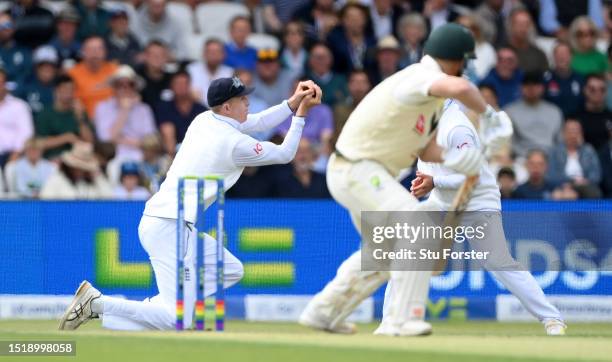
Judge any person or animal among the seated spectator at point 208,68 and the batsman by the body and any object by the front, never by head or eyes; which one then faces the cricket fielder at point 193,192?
the seated spectator

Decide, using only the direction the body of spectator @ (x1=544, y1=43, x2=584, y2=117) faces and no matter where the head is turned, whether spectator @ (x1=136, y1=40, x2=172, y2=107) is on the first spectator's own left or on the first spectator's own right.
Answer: on the first spectator's own right

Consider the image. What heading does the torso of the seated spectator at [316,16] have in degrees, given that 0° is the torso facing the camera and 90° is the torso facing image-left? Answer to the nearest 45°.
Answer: approximately 0°

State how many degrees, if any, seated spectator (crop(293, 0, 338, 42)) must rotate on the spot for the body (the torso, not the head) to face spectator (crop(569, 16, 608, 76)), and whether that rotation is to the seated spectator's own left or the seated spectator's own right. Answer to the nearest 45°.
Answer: approximately 90° to the seated spectator's own left

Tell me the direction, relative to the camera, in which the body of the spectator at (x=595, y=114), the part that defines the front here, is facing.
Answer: toward the camera

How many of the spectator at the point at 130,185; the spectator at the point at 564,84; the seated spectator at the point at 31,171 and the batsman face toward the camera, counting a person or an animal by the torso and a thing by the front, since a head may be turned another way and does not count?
3

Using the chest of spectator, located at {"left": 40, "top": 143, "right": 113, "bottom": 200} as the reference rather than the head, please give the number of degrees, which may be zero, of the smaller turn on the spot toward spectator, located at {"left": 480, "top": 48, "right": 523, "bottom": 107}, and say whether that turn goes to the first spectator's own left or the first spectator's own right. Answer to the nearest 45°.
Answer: approximately 90° to the first spectator's own left

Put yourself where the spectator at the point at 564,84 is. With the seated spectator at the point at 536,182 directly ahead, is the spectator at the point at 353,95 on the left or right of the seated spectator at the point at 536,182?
right

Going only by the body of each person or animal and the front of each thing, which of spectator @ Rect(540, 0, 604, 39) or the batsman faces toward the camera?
the spectator

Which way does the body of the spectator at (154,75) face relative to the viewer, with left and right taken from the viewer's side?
facing the viewer

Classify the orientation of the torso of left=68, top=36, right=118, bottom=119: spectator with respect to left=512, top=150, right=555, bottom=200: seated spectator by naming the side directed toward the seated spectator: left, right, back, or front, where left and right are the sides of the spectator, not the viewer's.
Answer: left

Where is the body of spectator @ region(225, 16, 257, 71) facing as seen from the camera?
toward the camera

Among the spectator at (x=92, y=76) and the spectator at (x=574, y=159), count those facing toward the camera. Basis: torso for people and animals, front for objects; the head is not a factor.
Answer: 2

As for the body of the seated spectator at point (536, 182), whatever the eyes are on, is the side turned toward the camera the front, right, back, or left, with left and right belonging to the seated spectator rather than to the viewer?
front

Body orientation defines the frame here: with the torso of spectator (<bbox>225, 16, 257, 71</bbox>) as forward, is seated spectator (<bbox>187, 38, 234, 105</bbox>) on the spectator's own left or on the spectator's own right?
on the spectator's own right
